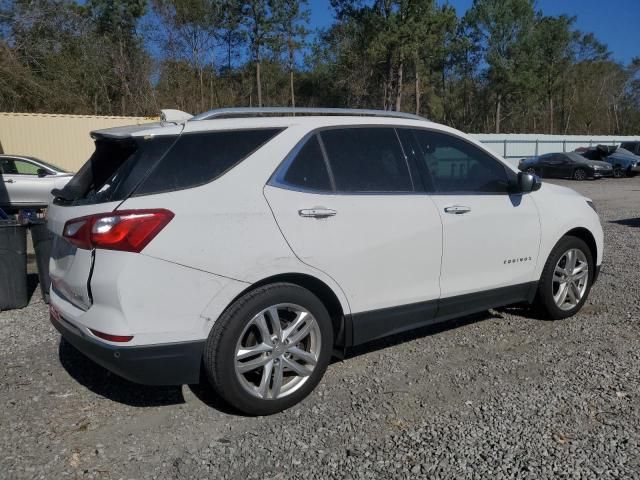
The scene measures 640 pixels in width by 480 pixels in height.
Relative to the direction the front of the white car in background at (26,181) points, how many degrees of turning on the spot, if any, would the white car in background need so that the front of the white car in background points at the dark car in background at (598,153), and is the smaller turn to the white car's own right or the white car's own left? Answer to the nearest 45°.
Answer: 0° — it already faces it

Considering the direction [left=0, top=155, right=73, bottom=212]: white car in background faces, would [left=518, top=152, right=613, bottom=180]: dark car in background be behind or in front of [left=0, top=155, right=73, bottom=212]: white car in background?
in front

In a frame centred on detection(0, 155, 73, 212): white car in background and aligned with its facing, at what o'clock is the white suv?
The white suv is roughly at 3 o'clock from the white car in background.

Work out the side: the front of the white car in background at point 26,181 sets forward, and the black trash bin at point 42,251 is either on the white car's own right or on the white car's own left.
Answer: on the white car's own right

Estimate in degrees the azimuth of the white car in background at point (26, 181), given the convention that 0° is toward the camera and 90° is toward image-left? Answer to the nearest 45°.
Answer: approximately 270°

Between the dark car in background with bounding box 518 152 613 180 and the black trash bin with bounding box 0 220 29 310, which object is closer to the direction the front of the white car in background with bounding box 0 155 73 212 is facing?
the dark car in background

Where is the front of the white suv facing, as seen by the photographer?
facing away from the viewer and to the right of the viewer

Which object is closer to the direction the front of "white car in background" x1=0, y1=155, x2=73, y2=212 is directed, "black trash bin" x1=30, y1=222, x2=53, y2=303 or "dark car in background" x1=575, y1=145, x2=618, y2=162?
the dark car in background

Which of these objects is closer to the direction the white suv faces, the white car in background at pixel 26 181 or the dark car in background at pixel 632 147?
the dark car in background
